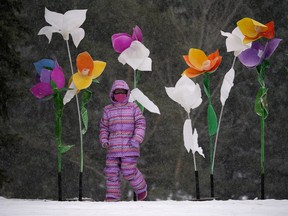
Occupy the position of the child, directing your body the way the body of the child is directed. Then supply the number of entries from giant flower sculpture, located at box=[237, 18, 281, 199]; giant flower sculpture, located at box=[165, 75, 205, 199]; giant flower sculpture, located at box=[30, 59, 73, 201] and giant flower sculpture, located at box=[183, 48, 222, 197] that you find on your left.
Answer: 3

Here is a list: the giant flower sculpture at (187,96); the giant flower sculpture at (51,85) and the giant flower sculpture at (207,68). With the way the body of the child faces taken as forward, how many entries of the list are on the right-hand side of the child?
1

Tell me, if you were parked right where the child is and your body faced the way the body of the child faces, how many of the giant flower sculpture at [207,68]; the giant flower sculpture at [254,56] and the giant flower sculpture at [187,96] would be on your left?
3

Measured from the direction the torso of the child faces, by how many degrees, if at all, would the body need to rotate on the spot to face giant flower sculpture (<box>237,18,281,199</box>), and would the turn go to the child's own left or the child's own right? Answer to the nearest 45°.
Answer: approximately 90° to the child's own left

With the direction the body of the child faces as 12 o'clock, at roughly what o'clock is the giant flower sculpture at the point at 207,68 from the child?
The giant flower sculpture is roughly at 9 o'clock from the child.

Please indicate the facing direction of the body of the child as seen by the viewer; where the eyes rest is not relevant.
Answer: toward the camera

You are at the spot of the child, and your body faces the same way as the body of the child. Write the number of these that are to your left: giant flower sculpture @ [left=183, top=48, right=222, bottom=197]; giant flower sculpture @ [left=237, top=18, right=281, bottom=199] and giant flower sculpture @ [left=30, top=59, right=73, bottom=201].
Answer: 2

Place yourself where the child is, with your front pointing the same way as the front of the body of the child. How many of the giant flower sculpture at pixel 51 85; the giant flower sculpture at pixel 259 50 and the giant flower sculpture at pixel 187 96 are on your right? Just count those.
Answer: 1

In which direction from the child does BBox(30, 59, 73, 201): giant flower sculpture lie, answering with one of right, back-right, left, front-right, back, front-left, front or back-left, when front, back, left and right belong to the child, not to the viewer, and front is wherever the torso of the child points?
right

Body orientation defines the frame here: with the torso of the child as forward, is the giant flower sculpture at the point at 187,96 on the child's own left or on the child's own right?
on the child's own left
